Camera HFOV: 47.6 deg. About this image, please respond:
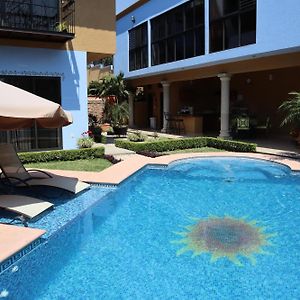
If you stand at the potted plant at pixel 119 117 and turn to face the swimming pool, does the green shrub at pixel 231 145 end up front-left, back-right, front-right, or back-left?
front-left

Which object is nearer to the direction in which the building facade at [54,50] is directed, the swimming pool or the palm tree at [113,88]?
the swimming pool

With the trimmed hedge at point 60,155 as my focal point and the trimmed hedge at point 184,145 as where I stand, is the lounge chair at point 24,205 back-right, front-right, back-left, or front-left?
front-left

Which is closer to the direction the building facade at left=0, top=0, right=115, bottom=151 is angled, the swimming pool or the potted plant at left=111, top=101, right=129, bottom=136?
the swimming pool

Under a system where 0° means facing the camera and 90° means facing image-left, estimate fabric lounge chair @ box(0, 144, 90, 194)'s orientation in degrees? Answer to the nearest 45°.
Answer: approximately 315°

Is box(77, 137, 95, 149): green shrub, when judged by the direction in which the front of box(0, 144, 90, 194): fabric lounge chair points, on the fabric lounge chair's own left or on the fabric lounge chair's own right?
on the fabric lounge chair's own left

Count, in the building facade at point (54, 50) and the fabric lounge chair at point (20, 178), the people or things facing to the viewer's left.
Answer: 0

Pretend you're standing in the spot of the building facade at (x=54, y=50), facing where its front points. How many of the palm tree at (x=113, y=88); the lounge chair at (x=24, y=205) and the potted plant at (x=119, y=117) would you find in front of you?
1

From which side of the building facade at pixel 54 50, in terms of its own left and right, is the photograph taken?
front

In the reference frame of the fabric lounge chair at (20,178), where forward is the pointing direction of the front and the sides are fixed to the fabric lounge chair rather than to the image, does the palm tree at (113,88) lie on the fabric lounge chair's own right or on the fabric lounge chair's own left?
on the fabric lounge chair's own left

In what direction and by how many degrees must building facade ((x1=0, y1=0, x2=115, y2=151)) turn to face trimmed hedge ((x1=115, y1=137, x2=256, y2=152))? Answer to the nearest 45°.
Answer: approximately 90° to its left

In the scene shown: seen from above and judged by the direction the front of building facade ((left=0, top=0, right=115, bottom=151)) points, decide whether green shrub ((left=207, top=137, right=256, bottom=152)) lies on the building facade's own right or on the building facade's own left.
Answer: on the building facade's own left

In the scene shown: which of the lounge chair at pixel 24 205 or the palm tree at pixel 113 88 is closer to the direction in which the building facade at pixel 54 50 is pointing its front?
the lounge chair

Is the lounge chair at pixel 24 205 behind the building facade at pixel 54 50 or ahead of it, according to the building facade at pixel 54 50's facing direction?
ahead
